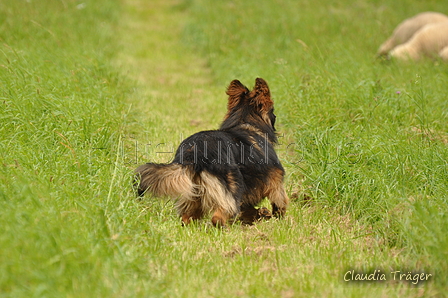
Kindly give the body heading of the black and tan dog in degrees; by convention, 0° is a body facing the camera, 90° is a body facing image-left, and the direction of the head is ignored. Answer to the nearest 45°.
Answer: approximately 225°
